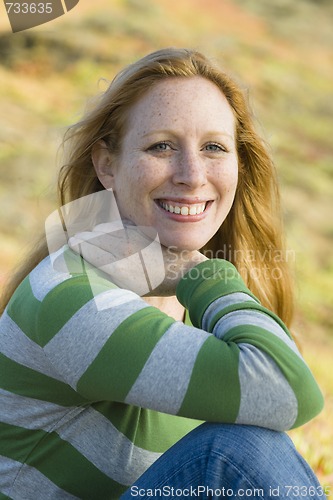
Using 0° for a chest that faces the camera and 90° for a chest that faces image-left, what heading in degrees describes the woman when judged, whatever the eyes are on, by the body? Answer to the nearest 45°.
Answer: approximately 315°

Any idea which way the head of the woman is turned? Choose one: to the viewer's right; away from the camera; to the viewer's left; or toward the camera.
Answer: toward the camera
